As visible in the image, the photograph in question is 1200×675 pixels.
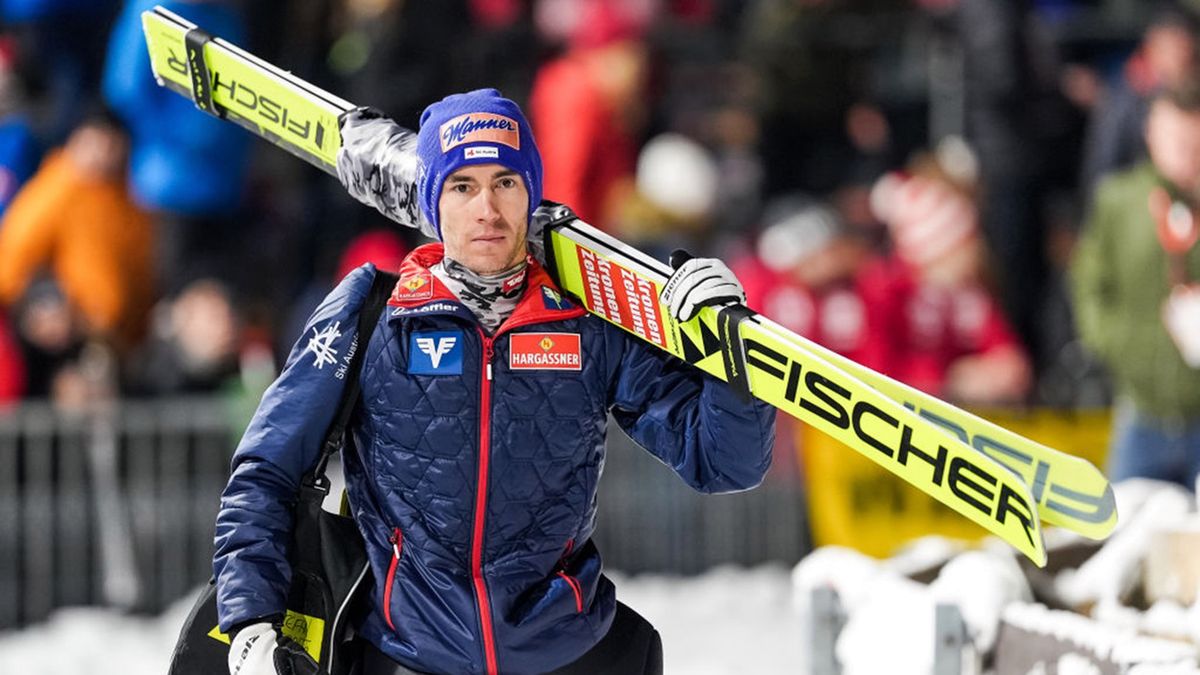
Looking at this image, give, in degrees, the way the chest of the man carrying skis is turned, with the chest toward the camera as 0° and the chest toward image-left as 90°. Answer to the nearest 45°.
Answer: approximately 0°

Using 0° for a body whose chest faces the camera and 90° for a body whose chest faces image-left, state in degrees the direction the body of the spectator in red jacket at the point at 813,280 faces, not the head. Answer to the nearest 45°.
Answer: approximately 315°

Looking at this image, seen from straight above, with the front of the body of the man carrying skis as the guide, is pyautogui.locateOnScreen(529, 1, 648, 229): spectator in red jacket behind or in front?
behind

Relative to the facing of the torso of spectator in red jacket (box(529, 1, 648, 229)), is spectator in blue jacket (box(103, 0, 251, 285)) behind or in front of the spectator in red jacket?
behind
